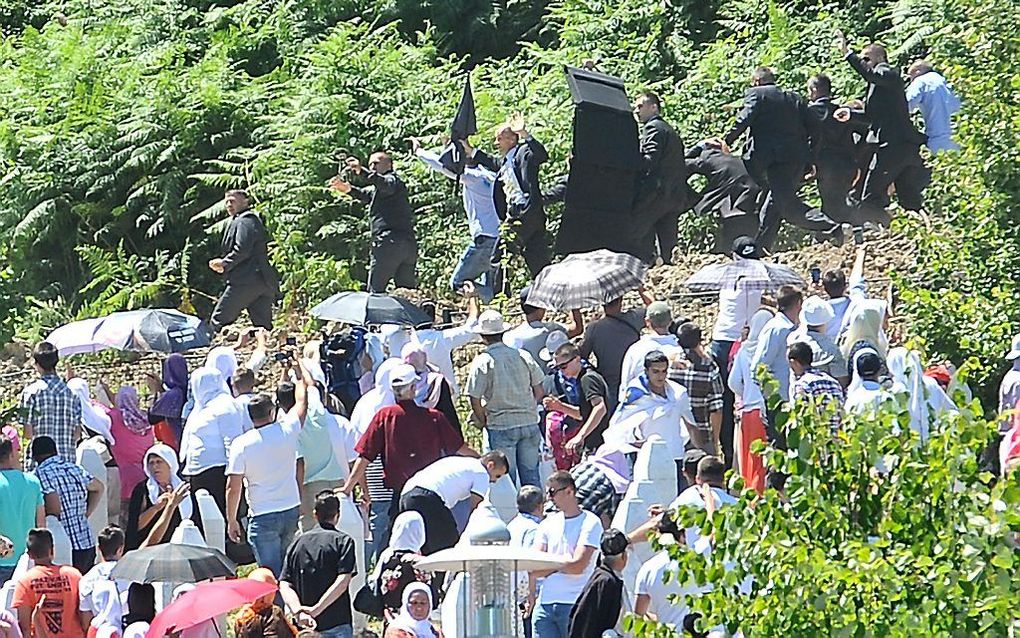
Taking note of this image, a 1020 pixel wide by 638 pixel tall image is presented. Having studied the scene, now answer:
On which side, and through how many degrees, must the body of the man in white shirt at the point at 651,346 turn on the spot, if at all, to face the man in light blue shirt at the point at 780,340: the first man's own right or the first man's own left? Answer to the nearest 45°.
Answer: approximately 90° to the first man's own right

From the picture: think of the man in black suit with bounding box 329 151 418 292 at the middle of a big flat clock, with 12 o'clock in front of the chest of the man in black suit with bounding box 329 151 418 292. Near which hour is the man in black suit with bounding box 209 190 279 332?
the man in black suit with bounding box 209 190 279 332 is roughly at 12 o'clock from the man in black suit with bounding box 329 151 418 292.

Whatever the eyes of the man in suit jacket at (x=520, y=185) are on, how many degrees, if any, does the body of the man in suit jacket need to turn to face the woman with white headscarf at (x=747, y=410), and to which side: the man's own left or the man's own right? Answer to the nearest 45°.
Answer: approximately 45° to the man's own left

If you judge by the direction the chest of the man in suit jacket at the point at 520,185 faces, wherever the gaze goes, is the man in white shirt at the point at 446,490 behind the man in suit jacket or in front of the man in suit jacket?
in front

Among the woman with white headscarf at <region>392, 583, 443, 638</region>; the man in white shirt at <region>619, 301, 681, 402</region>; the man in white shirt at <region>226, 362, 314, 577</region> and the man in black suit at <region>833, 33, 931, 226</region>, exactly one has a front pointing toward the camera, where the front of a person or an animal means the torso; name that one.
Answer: the woman with white headscarf

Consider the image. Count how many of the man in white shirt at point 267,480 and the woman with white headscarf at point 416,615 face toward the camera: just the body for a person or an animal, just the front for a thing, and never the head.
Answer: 1

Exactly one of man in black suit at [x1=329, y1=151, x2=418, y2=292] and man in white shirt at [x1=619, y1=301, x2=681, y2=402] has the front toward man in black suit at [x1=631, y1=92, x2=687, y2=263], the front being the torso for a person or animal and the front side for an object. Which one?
the man in white shirt

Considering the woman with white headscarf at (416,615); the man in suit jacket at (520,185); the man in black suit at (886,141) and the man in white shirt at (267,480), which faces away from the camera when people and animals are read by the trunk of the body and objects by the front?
the man in white shirt

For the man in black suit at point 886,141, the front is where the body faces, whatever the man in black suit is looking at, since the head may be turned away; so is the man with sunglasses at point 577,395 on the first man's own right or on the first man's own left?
on the first man's own left

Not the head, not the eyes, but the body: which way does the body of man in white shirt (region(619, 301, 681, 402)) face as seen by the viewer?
away from the camera

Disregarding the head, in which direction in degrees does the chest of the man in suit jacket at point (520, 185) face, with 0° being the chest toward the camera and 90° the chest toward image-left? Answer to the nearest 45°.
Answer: approximately 45°

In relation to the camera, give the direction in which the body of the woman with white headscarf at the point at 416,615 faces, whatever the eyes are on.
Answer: toward the camera

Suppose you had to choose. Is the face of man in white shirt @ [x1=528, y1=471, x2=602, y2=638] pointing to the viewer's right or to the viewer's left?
to the viewer's left
